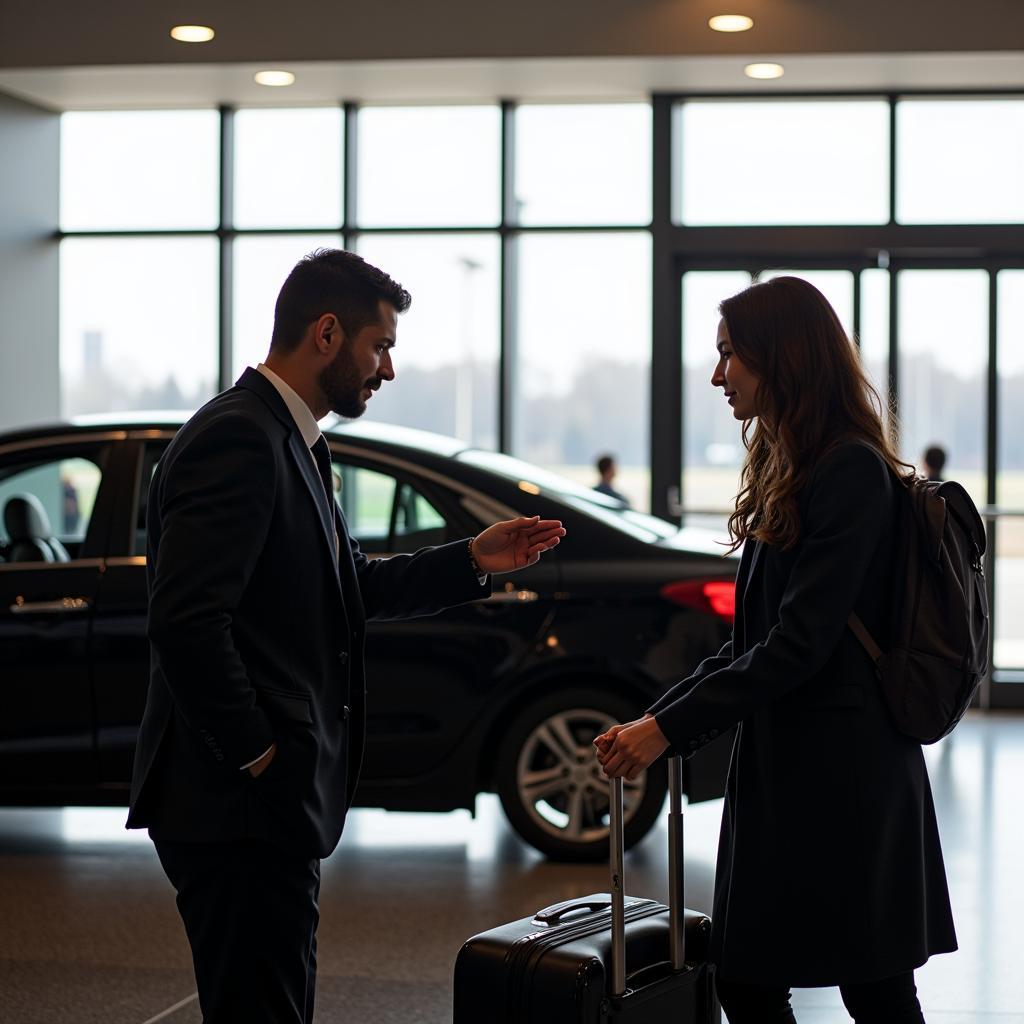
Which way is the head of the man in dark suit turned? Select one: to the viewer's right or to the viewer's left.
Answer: to the viewer's right

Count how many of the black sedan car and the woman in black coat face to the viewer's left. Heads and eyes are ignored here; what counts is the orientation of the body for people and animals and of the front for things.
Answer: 2

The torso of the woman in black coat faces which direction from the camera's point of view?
to the viewer's left

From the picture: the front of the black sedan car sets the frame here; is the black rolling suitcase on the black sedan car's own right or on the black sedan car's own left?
on the black sedan car's own left

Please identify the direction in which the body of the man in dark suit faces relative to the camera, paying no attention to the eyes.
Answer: to the viewer's right

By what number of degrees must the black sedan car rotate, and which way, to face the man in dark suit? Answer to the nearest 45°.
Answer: approximately 90° to its left

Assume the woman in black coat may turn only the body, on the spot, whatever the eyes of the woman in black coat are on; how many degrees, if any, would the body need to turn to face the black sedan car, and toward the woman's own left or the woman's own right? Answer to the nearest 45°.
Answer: approximately 90° to the woman's own right

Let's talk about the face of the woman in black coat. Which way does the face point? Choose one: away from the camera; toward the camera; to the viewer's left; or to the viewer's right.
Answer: to the viewer's left

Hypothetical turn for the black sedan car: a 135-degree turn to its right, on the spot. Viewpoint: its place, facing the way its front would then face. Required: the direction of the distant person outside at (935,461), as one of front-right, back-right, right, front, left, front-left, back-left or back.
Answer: front

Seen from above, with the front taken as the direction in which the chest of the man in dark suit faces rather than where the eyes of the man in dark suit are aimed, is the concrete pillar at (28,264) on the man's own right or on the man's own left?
on the man's own left

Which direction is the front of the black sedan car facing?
to the viewer's left

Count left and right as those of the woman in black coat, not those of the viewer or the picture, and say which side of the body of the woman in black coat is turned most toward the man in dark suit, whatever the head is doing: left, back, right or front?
front

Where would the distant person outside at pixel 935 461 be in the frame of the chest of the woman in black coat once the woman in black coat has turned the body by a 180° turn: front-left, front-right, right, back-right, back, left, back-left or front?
left

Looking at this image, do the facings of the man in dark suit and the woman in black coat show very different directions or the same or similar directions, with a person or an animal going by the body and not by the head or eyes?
very different directions

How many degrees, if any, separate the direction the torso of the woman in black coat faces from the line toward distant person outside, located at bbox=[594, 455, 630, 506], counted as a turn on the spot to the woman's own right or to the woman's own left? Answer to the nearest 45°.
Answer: approximately 90° to the woman's own right

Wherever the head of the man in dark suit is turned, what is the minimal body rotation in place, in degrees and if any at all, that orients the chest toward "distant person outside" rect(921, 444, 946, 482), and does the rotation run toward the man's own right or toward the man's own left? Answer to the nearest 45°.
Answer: approximately 45° to the man's own left
